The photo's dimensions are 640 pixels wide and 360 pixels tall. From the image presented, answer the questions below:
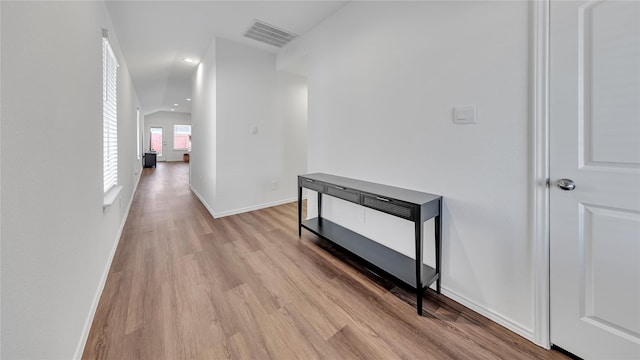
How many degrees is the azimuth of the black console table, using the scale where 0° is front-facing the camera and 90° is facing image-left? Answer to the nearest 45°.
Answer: approximately 45°

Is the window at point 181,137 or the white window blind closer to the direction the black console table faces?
the white window blind

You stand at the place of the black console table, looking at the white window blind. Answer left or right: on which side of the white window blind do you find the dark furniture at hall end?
right

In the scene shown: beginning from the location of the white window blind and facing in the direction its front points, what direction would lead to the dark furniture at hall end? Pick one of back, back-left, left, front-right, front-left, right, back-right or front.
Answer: left

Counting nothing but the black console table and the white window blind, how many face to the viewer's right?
1

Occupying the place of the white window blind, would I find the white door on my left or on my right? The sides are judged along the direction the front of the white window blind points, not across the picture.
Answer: on my right

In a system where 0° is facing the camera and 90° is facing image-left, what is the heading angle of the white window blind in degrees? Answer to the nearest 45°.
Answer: approximately 270°

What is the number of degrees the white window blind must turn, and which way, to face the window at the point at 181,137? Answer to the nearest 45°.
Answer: approximately 90° to its left

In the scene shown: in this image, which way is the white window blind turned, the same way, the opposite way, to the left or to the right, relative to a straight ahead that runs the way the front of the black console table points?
the opposite way
